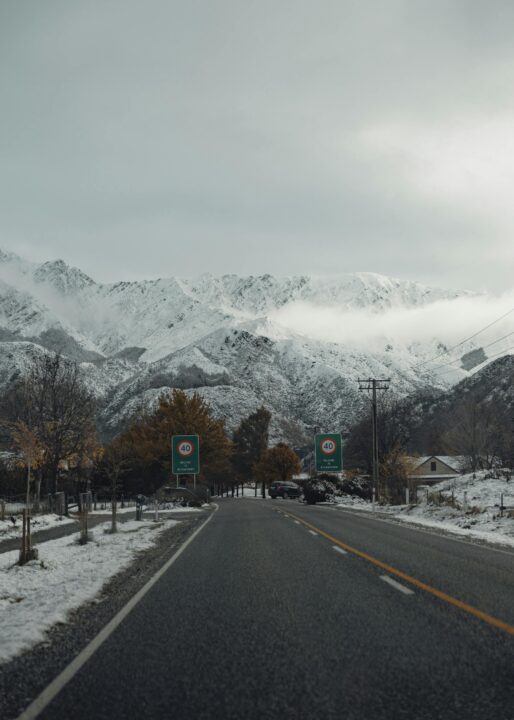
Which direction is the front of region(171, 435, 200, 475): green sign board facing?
toward the camera

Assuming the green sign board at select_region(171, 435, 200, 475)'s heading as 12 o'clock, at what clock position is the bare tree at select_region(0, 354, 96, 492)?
The bare tree is roughly at 4 o'clock from the green sign board.

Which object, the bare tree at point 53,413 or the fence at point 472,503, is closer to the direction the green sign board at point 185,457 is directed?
the fence
